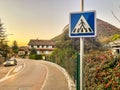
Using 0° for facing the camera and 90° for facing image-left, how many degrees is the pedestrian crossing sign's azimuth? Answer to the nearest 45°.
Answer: approximately 0°
